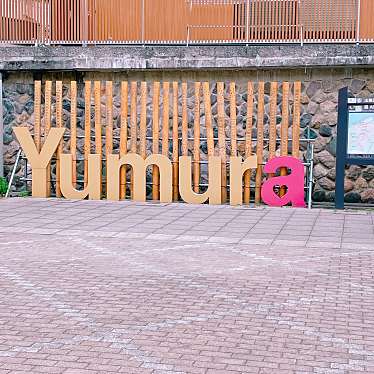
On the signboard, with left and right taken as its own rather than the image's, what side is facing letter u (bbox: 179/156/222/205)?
right

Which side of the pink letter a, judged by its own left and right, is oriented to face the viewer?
front

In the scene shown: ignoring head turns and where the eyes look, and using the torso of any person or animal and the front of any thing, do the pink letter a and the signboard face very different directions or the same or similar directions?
same or similar directions

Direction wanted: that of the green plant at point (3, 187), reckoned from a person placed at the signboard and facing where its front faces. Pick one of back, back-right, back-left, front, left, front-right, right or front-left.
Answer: right

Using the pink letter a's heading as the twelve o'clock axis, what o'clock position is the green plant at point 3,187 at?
The green plant is roughly at 3 o'clock from the pink letter a.

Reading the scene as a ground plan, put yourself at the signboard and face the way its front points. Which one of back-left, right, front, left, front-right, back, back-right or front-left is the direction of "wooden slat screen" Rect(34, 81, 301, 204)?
right

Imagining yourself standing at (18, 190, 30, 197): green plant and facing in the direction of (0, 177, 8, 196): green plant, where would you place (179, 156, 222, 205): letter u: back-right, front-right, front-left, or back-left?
back-left

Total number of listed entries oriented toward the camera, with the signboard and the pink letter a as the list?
2

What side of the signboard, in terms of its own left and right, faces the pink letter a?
right

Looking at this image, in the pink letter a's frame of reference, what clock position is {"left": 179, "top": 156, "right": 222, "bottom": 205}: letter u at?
The letter u is roughly at 3 o'clock from the pink letter a.

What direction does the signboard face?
toward the camera

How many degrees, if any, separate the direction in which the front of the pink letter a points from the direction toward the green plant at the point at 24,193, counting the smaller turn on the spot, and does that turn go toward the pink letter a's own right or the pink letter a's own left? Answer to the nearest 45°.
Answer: approximately 90° to the pink letter a's own right

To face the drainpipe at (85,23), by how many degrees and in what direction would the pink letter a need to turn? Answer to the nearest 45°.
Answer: approximately 90° to its right
